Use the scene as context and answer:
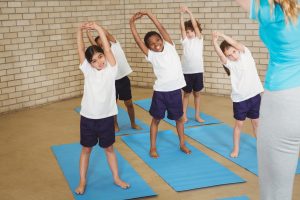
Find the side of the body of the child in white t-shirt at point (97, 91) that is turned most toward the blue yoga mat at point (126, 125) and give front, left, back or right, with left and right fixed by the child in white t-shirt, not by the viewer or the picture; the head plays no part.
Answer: back

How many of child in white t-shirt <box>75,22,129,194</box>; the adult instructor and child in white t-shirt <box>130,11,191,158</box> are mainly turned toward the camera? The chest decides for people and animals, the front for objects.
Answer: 2

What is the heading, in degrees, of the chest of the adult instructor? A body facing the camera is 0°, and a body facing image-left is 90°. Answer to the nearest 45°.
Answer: approximately 135°

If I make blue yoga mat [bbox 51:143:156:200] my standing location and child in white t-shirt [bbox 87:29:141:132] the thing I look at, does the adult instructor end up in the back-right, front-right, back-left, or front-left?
back-right

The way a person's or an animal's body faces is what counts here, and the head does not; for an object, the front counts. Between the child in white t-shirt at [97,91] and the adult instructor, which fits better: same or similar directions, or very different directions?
very different directions

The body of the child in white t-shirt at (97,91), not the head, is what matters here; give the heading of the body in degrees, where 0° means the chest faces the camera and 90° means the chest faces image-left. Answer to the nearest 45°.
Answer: approximately 0°

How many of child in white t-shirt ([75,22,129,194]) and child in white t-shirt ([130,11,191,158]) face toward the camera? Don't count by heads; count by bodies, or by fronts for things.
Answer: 2
